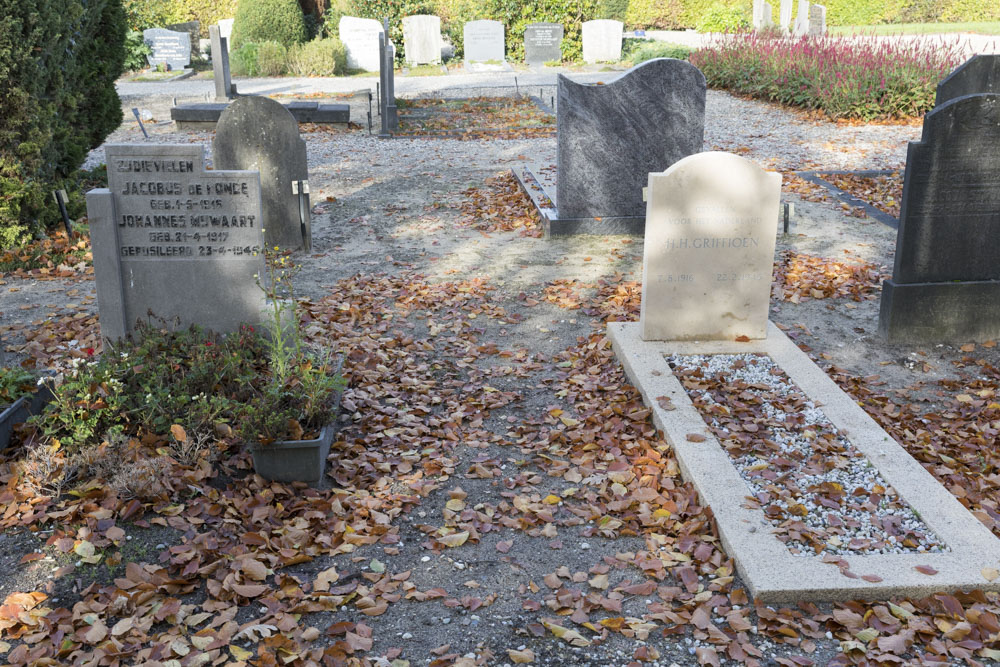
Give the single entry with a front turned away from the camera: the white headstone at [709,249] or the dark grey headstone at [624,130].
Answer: the dark grey headstone

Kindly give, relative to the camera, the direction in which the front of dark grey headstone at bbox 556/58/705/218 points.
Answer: facing away from the viewer

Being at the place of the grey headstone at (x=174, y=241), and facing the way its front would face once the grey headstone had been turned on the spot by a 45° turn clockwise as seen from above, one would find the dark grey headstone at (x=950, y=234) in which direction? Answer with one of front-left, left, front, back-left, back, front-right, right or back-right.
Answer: back-left

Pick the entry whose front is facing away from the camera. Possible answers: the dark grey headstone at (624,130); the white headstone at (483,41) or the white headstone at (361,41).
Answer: the dark grey headstone

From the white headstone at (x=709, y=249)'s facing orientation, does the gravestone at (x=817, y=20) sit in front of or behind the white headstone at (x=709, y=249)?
behind

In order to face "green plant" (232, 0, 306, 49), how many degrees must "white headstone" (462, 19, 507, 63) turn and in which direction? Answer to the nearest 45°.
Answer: approximately 90° to its right

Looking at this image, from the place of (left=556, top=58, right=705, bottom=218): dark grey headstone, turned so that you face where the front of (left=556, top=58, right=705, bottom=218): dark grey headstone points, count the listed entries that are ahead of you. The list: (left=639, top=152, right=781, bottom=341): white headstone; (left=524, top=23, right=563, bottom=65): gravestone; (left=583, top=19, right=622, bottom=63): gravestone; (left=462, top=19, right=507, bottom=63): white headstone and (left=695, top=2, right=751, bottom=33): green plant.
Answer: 4

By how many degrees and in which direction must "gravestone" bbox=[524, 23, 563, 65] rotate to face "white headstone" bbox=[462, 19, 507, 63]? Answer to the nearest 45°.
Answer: approximately 90° to its right

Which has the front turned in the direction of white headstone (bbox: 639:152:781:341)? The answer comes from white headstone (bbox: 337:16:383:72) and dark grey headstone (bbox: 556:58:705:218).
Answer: white headstone (bbox: 337:16:383:72)

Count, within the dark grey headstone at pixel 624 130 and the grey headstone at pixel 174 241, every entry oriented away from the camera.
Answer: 1

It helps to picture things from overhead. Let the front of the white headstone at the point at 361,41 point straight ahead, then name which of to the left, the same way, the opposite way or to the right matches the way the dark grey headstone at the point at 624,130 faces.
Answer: the opposite way

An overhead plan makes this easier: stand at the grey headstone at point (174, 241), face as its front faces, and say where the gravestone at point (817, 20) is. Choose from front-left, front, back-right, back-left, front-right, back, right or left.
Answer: back-left
